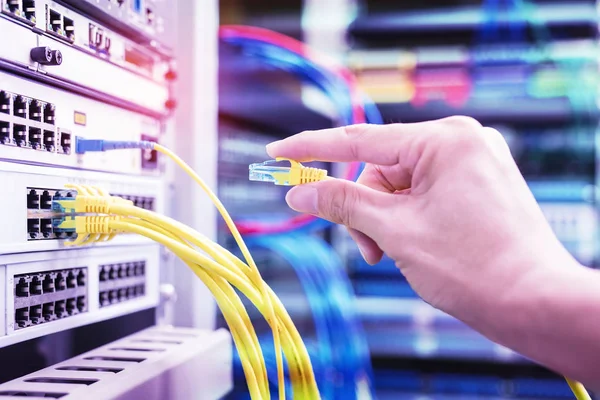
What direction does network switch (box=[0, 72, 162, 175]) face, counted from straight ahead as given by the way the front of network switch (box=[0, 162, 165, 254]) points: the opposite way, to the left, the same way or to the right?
the same way

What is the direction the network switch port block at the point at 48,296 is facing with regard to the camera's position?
facing the viewer and to the right of the viewer

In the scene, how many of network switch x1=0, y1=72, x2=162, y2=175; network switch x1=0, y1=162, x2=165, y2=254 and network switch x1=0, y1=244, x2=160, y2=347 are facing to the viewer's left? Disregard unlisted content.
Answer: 0

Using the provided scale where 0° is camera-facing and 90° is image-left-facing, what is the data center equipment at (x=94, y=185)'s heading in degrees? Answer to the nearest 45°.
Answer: approximately 315°

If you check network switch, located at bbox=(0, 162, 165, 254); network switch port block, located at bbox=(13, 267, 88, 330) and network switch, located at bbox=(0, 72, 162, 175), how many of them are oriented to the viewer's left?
0

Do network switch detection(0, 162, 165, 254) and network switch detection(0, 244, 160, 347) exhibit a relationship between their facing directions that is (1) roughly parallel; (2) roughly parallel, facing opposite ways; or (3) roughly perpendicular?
roughly parallel

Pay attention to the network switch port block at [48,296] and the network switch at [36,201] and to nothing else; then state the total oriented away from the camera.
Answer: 0

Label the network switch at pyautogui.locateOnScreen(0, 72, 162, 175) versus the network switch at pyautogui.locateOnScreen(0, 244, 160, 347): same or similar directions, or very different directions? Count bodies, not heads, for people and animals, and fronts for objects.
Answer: same or similar directions

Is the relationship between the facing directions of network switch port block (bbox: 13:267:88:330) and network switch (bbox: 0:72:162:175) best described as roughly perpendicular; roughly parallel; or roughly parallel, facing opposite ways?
roughly parallel
